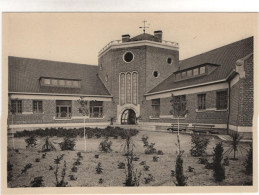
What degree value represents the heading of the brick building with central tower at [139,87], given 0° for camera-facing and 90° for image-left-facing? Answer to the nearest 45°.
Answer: approximately 0°

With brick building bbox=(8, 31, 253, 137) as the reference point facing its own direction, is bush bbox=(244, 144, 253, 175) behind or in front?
in front

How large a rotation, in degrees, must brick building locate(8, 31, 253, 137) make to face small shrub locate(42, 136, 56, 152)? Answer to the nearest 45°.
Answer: approximately 45° to its right

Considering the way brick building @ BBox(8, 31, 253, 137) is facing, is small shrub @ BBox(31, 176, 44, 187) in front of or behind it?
in front

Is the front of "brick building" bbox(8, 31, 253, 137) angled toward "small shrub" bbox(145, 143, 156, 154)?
yes

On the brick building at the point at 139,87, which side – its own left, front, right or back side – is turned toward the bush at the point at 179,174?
front

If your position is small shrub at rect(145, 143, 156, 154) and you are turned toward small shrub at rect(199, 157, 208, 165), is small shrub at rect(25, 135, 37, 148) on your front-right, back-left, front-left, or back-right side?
back-right
